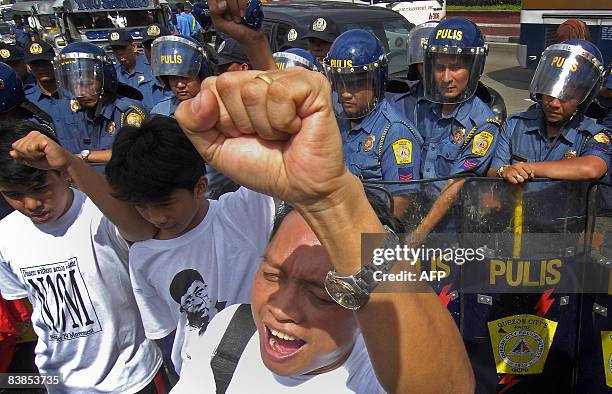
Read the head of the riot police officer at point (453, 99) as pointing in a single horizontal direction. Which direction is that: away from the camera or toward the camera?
toward the camera

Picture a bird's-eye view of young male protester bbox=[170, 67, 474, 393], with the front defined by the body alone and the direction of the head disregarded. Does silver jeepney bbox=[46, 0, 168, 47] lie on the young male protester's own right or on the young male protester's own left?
on the young male protester's own right

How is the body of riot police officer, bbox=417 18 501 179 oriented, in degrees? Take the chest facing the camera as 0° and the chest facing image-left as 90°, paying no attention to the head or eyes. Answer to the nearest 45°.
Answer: approximately 45°

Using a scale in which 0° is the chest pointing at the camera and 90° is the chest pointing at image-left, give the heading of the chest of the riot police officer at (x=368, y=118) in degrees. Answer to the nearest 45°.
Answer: approximately 45°

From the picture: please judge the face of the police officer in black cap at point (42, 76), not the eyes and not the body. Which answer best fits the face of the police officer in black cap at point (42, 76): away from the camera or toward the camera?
toward the camera

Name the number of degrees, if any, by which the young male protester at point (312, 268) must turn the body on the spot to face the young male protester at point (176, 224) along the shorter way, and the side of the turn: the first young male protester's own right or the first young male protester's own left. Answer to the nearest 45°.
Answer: approximately 90° to the first young male protester's own right

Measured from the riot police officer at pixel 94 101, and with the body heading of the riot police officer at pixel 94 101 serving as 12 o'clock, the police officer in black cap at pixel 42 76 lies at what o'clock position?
the police officer in black cap at pixel 42 76 is roughly at 4 o'clock from the riot police officer at pixel 94 101.

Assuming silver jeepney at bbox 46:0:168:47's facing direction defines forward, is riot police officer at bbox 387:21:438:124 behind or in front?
in front

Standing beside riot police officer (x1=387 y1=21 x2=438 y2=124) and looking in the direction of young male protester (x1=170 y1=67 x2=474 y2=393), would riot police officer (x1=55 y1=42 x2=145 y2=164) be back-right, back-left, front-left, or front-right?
front-right

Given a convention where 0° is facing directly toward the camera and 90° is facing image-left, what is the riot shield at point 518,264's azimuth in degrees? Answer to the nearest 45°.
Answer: approximately 0°

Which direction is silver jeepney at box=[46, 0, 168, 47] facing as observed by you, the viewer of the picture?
facing the viewer

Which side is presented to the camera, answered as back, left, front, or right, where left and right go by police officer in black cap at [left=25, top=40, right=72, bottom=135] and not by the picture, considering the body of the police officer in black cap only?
front

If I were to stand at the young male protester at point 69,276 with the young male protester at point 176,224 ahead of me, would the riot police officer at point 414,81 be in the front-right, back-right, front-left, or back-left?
front-left

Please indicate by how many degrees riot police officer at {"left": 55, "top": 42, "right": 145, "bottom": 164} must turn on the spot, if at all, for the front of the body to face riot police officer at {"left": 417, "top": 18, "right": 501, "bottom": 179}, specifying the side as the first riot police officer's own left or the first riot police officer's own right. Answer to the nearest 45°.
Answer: approximately 90° to the first riot police officer's own left

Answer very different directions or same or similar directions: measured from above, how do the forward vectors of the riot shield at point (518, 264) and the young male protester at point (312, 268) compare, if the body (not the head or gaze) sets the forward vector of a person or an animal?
same or similar directions

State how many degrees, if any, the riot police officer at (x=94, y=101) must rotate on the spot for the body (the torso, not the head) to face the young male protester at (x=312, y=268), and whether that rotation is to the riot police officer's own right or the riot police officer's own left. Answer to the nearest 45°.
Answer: approximately 45° to the riot police officer's own left

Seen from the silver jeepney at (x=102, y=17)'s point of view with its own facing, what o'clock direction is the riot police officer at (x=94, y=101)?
The riot police officer is roughly at 12 o'clock from the silver jeepney.

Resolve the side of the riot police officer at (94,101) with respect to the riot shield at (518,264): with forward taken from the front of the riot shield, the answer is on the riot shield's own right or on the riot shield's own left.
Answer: on the riot shield's own right
